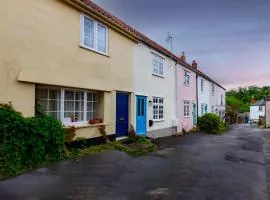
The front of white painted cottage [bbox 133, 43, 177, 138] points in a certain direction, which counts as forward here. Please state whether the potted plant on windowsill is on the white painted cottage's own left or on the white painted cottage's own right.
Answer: on the white painted cottage's own right

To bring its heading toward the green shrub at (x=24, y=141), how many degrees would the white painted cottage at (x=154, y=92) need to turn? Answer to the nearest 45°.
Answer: approximately 45° to its right

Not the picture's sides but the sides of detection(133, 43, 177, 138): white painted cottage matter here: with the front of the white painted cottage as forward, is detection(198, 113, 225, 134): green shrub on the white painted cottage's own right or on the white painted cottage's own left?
on the white painted cottage's own left

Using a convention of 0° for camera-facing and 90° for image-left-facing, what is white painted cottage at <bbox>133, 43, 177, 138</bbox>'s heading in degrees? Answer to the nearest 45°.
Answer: approximately 315°
